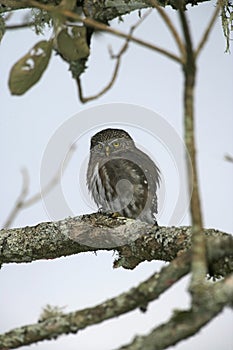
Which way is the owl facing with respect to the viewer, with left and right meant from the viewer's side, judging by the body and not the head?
facing the viewer and to the left of the viewer

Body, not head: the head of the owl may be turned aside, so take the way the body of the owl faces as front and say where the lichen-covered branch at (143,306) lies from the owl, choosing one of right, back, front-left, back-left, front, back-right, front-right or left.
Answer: front-left

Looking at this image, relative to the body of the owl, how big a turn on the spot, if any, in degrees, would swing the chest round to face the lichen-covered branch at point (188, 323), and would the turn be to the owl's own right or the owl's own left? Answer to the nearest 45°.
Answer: approximately 45° to the owl's own left

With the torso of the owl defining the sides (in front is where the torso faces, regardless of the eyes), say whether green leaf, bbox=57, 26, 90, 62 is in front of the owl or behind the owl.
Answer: in front
